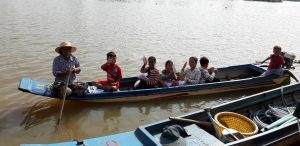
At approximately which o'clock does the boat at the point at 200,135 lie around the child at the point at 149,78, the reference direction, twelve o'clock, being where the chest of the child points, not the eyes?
The boat is roughly at 10 o'clock from the child.

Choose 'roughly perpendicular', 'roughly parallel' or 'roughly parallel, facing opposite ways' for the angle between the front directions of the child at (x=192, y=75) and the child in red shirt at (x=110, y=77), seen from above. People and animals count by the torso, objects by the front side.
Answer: roughly parallel

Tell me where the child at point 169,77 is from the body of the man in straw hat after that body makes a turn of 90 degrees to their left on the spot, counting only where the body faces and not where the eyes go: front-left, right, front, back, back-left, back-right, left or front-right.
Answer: front-right

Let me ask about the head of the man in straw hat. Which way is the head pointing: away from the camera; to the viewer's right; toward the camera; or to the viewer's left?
toward the camera

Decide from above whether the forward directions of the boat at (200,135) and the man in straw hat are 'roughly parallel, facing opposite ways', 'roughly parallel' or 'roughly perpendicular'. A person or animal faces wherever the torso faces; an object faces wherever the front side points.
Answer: roughly perpendicular

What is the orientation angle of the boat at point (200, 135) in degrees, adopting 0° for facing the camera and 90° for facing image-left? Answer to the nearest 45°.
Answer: approximately 45°

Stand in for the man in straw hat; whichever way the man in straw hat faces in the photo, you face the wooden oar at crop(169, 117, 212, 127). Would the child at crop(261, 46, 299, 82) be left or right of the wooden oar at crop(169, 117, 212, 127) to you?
left

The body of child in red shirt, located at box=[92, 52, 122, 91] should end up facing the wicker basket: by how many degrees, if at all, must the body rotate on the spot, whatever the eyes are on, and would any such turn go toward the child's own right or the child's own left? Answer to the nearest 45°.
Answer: approximately 90° to the child's own left

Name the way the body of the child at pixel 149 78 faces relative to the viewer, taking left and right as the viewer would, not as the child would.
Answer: facing the viewer and to the left of the viewer

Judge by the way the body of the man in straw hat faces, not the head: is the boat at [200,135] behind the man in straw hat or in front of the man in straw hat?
in front
